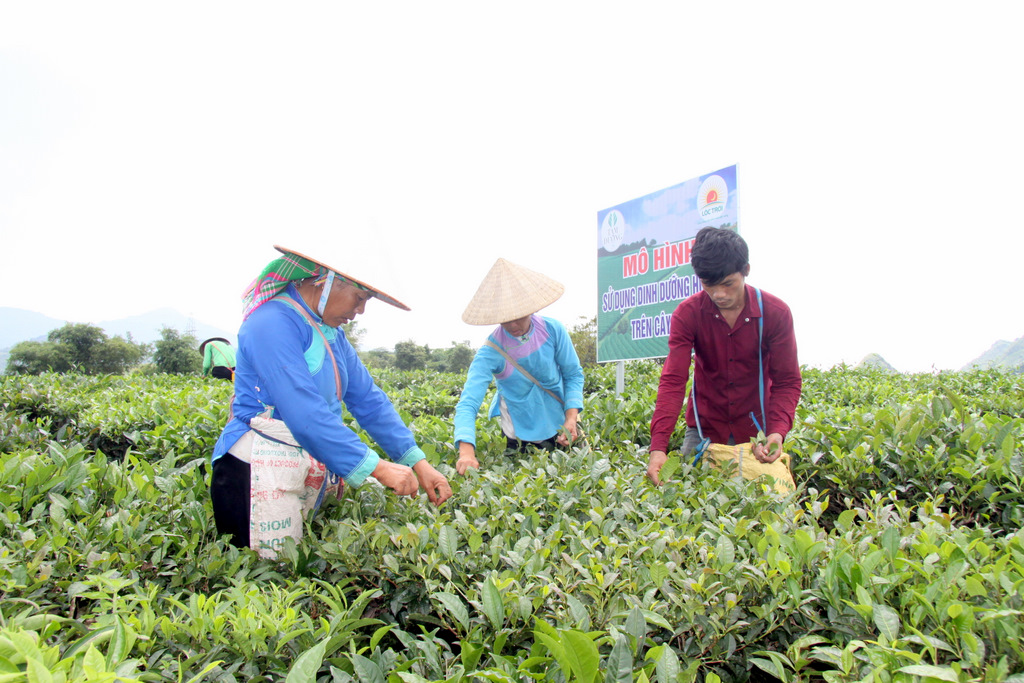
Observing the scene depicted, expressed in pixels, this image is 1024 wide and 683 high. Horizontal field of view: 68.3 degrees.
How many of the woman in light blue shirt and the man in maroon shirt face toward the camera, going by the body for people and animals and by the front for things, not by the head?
2

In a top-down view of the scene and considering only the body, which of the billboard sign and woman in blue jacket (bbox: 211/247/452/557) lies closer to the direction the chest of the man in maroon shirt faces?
the woman in blue jacket

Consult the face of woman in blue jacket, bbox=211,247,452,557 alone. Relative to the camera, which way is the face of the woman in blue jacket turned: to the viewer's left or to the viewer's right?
to the viewer's right

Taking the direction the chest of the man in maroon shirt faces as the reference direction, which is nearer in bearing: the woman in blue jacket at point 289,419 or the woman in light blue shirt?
the woman in blue jacket

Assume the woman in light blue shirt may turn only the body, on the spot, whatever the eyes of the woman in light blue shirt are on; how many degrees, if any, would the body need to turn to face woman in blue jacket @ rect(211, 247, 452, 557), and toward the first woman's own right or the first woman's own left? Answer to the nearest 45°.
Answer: approximately 45° to the first woman's own right

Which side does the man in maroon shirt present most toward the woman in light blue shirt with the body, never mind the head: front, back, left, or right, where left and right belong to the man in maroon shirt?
right

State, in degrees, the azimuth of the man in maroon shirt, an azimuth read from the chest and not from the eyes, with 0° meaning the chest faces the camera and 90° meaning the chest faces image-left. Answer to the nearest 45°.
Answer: approximately 0°

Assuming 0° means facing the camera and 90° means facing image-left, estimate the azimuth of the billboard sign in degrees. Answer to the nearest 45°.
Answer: approximately 45°

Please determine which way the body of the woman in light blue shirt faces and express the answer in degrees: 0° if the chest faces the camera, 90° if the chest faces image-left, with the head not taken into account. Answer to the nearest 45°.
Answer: approximately 0°

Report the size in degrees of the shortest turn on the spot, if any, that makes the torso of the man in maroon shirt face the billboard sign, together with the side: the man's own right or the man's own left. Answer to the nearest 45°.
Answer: approximately 180°
